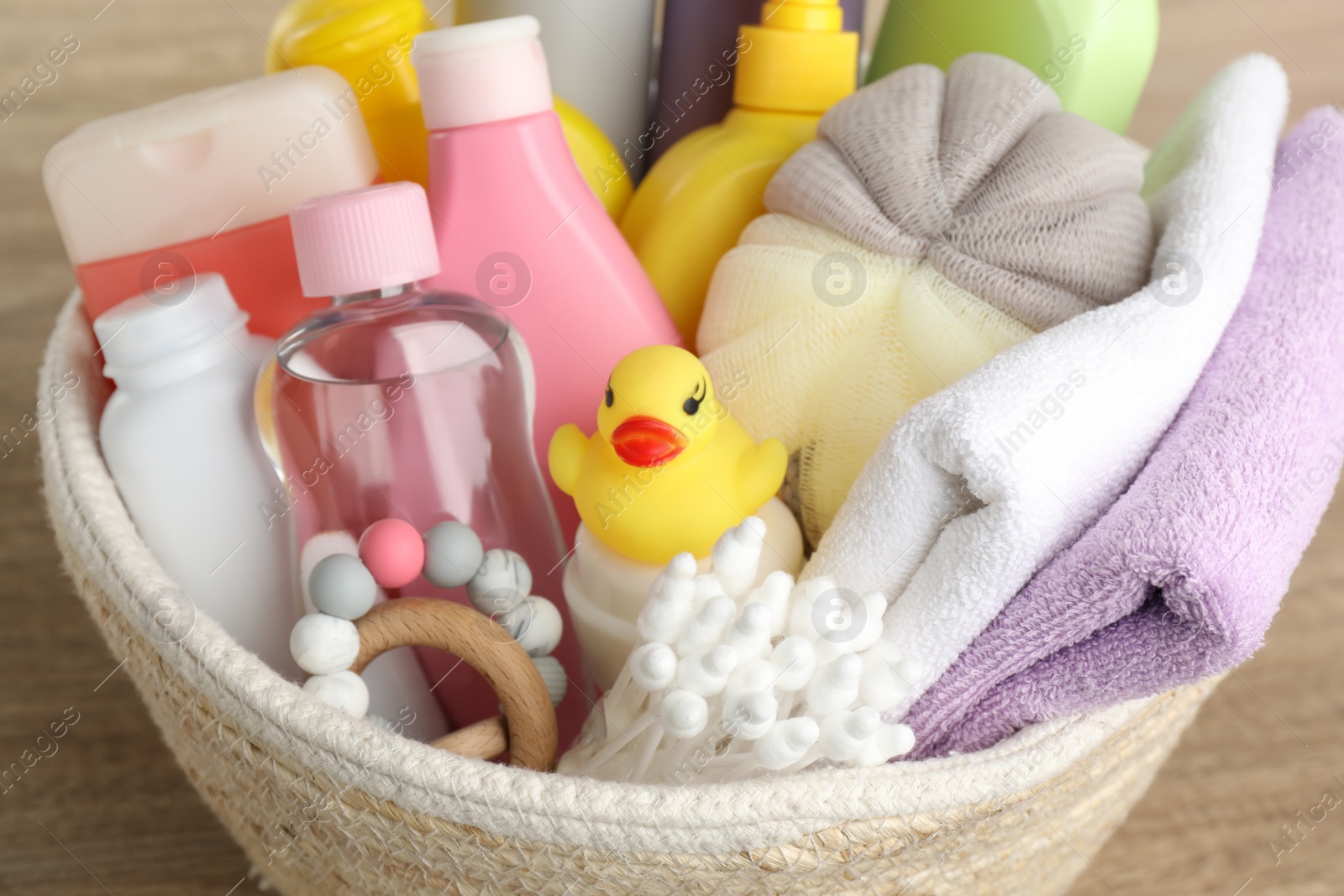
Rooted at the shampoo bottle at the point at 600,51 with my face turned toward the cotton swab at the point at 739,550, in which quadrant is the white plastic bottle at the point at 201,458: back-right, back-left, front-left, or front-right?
front-right

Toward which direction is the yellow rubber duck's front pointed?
toward the camera

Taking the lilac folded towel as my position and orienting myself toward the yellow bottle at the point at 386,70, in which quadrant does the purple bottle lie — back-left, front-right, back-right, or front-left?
front-right

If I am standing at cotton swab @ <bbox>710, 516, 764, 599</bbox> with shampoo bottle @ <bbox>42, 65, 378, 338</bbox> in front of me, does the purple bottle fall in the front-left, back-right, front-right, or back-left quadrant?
front-right

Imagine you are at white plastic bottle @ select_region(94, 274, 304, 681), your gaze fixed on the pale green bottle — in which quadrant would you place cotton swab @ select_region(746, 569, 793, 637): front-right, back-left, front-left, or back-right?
front-right
